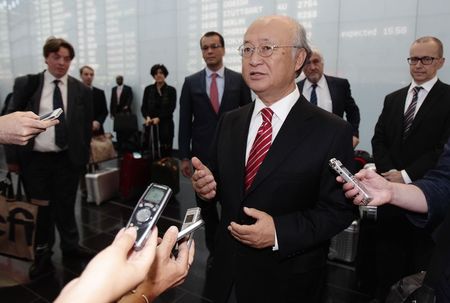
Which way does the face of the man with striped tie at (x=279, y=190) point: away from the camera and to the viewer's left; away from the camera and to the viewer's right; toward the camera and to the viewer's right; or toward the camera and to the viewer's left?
toward the camera and to the viewer's left

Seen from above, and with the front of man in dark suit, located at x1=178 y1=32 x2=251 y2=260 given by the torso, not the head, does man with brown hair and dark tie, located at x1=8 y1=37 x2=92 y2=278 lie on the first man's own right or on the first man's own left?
on the first man's own right

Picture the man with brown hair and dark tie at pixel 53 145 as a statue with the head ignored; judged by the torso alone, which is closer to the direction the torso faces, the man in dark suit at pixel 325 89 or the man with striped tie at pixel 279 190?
the man with striped tie

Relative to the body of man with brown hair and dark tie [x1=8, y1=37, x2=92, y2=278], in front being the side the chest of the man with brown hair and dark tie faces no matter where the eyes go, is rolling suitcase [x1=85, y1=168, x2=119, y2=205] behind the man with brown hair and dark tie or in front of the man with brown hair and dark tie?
behind

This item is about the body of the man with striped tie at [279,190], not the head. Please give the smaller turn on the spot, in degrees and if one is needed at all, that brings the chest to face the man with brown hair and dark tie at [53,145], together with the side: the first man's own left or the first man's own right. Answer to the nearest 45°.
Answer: approximately 90° to the first man's own right

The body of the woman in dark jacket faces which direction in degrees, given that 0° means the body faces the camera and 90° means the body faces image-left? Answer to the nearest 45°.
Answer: approximately 0°

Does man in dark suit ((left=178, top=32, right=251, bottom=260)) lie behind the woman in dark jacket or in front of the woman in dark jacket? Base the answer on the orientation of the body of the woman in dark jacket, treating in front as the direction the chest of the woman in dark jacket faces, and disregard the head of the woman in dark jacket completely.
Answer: in front

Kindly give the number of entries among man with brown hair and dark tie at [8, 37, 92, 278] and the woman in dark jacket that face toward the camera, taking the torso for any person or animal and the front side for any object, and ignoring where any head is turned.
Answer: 2

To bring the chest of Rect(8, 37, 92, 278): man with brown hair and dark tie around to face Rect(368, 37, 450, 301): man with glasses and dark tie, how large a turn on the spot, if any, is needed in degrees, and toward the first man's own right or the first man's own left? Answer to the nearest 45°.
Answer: approximately 45° to the first man's own left

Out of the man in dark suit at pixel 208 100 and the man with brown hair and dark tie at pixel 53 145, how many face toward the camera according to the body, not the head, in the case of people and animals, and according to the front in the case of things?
2
